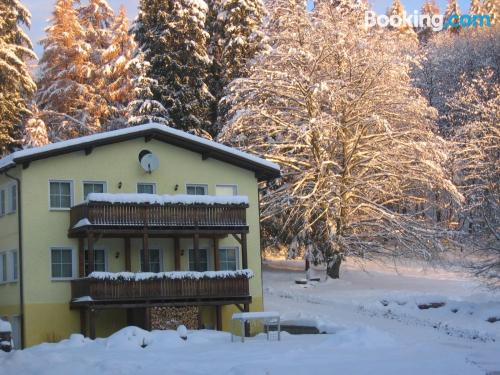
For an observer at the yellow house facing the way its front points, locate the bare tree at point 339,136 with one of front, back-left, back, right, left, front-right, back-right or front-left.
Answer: back-left

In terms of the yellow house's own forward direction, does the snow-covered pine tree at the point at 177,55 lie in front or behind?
behind

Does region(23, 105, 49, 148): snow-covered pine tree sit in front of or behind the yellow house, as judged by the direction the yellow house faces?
behind

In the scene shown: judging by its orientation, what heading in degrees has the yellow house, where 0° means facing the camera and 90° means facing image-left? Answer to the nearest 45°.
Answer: approximately 0°

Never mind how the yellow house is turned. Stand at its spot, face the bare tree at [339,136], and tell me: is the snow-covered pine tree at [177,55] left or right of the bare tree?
left
